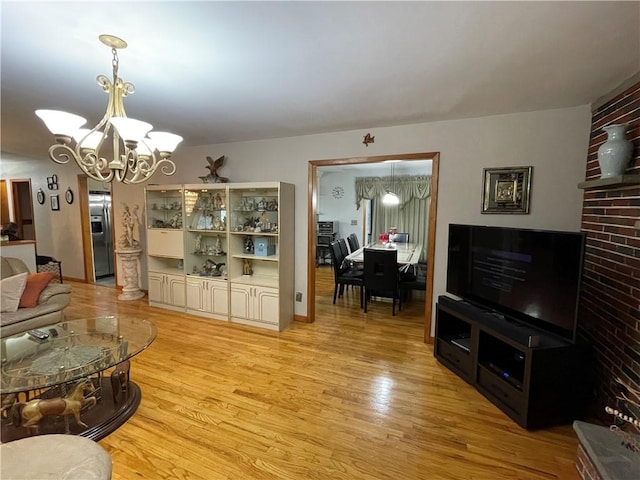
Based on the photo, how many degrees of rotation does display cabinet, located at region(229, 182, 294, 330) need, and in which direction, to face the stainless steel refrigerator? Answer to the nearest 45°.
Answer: approximately 90° to its right

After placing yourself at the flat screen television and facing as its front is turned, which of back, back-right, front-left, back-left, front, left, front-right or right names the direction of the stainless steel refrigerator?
front-right

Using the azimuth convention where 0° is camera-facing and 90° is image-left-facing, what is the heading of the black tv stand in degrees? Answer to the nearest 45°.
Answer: approximately 45°

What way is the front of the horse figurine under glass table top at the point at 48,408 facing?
to the viewer's right

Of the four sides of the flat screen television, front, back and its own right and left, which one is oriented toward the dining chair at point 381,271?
right

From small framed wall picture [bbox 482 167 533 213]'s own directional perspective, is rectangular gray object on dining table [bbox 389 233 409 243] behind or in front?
behind

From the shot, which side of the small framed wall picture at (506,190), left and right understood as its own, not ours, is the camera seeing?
front

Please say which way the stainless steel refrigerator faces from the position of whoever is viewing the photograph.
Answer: facing the viewer and to the right of the viewer

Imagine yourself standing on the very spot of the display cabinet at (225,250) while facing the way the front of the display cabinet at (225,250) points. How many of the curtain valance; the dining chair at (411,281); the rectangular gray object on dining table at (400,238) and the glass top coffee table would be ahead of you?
1

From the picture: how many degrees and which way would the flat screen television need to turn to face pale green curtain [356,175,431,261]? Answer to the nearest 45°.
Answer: approximately 90° to its right

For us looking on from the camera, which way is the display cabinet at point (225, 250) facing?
facing the viewer and to the left of the viewer

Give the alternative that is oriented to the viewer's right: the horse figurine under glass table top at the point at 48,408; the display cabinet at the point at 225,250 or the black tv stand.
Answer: the horse figurine under glass table top

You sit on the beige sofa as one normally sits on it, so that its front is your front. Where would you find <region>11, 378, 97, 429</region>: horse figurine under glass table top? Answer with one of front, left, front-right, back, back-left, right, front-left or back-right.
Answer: front-right

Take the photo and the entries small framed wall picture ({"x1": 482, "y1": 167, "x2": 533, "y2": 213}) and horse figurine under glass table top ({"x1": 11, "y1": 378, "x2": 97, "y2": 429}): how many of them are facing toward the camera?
1

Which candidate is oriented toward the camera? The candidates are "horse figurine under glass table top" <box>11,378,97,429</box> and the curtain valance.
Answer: the curtain valance

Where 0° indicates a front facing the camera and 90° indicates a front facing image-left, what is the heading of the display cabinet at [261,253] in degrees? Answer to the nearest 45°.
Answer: approximately 45°

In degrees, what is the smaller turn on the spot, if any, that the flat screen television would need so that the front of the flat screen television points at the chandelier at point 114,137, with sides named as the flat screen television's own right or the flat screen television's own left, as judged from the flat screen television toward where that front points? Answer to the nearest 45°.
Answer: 0° — it already faces it
